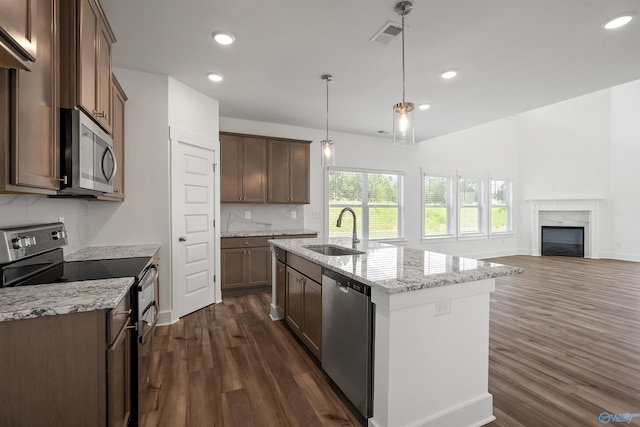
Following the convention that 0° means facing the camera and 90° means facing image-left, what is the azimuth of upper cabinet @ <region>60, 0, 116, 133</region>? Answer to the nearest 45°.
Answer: approximately 270°

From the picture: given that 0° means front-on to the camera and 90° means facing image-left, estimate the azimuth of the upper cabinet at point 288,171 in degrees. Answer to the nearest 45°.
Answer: approximately 0°

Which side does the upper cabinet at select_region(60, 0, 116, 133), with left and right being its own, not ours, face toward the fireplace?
front

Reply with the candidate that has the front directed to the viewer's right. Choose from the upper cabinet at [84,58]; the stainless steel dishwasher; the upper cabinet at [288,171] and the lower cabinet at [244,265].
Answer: the upper cabinet at [84,58]

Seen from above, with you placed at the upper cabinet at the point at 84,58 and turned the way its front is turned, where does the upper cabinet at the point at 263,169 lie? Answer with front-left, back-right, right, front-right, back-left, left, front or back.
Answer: front-left

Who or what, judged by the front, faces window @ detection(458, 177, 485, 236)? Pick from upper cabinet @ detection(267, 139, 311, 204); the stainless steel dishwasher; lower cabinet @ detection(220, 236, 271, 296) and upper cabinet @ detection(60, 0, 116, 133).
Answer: upper cabinet @ detection(60, 0, 116, 133)

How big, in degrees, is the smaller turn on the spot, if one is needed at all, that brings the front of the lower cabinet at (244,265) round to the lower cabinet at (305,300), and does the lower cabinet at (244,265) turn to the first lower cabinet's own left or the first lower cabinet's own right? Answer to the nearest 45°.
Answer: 0° — it already faces it
